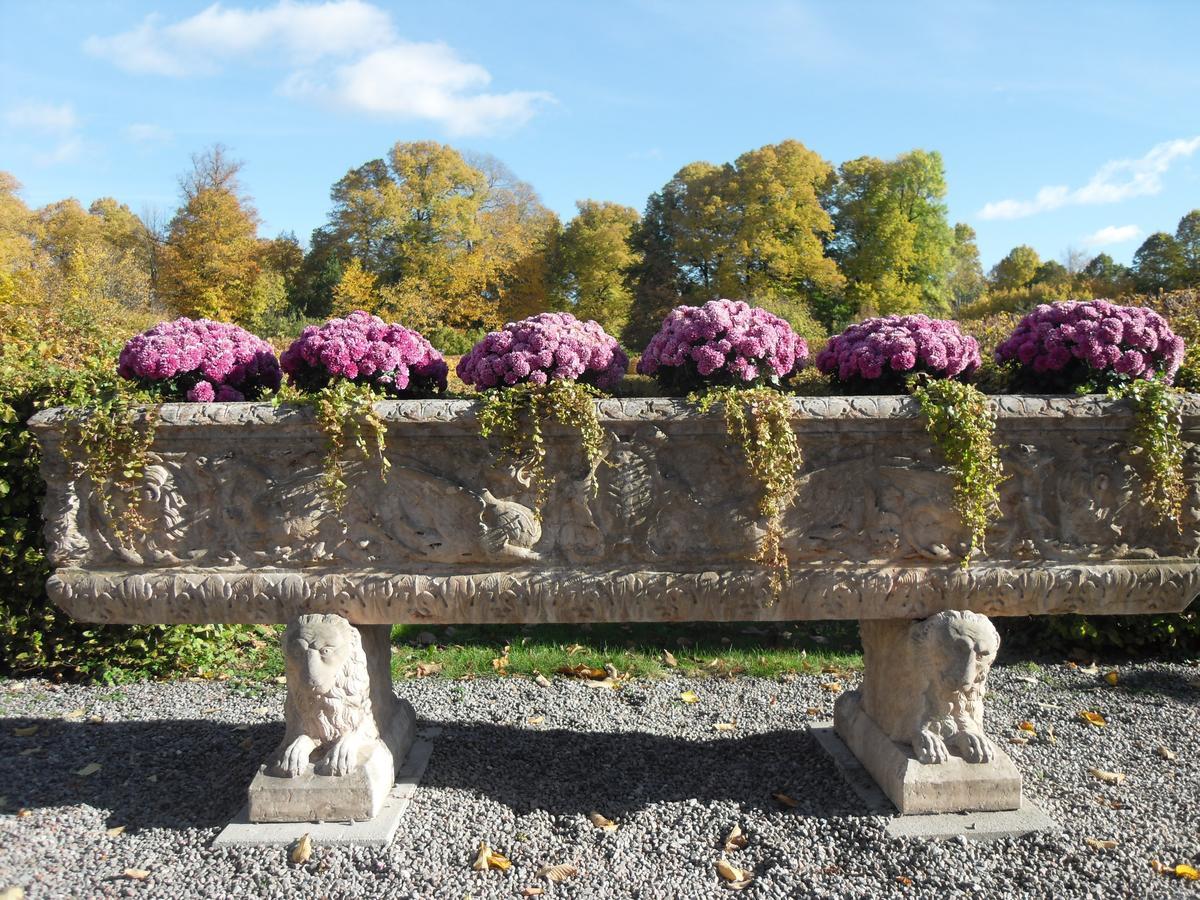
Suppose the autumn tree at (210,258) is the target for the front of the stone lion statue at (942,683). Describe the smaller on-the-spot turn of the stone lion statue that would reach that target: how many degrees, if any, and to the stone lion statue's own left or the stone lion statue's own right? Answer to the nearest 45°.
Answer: approximately 180°

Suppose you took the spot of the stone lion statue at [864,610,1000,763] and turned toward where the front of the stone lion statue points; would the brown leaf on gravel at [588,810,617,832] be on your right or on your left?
on your right

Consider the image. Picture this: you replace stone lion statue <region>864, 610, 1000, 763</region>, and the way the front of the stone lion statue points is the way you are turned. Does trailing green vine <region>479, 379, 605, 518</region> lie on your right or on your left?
on your right

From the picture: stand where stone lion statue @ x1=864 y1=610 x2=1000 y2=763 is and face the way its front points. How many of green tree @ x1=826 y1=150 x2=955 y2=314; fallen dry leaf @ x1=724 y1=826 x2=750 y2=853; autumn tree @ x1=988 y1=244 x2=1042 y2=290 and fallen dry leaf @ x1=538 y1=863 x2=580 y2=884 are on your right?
2

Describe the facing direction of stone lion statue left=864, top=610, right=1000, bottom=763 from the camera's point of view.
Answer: facing the viewer and to the right of the viewer

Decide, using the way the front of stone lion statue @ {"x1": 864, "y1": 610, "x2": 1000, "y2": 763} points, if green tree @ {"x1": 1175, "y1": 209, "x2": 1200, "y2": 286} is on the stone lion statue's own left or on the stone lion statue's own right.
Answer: on the stone lion statue's own left

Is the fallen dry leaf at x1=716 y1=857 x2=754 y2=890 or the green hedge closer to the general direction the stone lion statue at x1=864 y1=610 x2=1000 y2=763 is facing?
the fallen dry leaf

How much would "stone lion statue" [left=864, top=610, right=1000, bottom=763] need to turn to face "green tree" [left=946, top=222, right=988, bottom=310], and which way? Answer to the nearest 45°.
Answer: approximately 135° to its left

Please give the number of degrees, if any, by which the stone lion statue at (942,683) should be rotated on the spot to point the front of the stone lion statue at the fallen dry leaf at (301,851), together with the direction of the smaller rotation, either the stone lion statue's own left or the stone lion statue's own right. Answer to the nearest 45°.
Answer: approximately 90° to the stone lion statue's own right

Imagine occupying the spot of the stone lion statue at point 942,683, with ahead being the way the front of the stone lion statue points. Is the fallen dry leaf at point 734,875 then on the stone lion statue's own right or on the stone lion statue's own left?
on the stone lion statue's own right

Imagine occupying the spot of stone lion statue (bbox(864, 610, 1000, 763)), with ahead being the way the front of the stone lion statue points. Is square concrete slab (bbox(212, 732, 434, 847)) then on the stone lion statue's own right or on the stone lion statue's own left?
on the stone lion statue's own right

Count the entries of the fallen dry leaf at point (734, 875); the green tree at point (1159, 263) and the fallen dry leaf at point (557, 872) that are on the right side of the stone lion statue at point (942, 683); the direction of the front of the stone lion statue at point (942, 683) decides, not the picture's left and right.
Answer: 2
